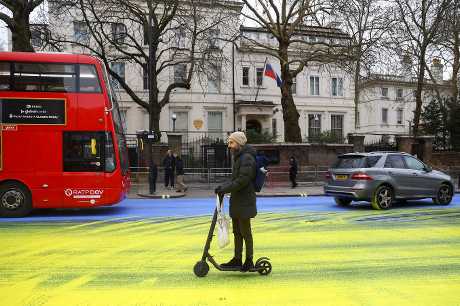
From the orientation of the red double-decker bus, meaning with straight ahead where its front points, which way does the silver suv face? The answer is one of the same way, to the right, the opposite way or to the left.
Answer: the same way

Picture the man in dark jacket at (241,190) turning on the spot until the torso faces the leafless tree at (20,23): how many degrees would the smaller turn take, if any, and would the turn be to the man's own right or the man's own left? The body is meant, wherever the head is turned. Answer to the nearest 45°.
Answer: approximately 45° to the man's own right

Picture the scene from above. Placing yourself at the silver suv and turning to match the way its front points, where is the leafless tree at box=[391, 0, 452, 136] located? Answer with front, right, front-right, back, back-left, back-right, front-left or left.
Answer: front-left

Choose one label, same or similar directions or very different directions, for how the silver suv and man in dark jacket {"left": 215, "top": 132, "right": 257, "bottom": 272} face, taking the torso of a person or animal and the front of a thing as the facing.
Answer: very different directions

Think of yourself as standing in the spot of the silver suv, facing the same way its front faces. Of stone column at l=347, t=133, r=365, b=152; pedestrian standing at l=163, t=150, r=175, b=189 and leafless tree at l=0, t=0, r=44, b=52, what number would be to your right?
0

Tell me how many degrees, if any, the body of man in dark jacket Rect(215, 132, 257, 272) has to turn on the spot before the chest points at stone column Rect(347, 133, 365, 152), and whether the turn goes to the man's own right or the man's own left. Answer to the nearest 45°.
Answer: approximately 90° to the man's own right

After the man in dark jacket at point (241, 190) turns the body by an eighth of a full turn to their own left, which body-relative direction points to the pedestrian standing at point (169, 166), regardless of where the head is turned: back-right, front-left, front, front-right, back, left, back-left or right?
back-right

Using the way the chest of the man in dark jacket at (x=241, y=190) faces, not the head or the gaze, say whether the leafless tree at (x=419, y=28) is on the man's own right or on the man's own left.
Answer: on the man's own right

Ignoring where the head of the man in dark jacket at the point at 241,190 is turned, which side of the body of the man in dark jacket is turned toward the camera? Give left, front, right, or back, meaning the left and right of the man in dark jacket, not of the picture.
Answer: left

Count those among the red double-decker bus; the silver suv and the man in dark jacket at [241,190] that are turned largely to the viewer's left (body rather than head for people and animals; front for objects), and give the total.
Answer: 1

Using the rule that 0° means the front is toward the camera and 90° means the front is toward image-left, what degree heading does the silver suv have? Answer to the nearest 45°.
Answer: approximately 225°

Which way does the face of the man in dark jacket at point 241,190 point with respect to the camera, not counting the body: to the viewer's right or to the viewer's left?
to the viewer's left
